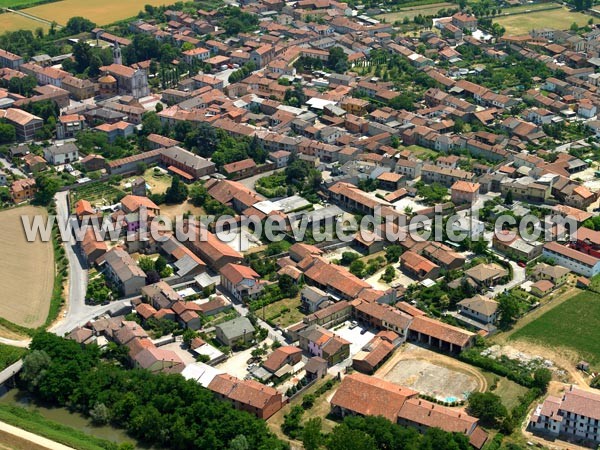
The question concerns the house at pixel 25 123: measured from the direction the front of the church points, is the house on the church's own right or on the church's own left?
on the church's own right

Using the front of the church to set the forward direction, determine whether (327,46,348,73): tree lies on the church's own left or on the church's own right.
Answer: on the church's own left

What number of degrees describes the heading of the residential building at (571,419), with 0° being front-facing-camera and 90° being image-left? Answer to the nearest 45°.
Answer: approximately 45°

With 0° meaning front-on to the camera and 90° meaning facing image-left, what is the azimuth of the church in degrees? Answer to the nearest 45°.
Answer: approximately 315°

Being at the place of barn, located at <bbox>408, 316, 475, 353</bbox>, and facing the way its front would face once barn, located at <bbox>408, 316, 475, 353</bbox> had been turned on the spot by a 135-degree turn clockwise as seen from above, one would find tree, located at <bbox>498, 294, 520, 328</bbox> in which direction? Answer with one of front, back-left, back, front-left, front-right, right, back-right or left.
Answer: front-right
